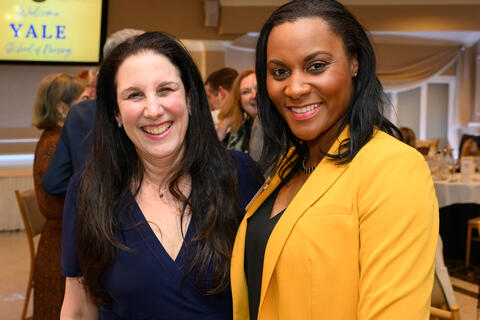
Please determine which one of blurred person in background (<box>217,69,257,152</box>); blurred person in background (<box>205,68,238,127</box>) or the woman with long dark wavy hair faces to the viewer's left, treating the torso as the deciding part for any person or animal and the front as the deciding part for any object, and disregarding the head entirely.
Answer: blurred person in background (<box>205,68,238,127</box>)

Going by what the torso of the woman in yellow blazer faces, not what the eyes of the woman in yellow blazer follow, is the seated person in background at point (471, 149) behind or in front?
behind

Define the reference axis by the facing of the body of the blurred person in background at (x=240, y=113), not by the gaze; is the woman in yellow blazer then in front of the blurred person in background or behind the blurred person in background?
in front

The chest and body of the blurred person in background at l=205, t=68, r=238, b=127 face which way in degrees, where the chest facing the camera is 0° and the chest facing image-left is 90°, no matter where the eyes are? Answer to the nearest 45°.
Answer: approximately 90°
